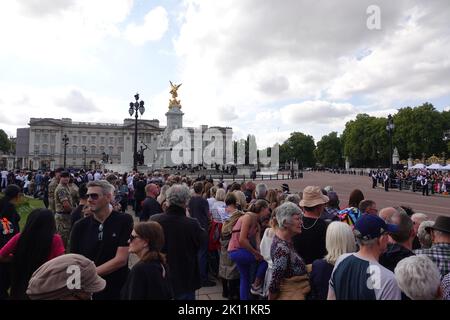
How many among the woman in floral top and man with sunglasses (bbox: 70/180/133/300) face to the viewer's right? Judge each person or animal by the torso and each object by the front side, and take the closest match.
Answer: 1

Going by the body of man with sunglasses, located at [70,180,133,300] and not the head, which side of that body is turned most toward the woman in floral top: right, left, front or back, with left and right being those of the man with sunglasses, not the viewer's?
left

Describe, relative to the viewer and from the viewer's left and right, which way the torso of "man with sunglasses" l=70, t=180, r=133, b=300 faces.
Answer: facing the viewer and to the left of the viewer

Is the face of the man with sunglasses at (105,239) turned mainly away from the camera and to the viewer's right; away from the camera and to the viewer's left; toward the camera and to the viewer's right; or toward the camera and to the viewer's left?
toward the camera and to the viewer's left

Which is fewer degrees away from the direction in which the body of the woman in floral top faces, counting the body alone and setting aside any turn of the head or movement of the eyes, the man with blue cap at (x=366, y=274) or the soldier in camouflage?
the man with blue cap

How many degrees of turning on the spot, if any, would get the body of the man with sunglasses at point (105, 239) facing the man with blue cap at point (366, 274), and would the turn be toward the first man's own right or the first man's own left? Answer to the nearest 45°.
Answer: approximately 90° to the first man's own left

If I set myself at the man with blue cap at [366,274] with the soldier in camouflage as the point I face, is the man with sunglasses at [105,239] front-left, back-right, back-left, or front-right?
front-left

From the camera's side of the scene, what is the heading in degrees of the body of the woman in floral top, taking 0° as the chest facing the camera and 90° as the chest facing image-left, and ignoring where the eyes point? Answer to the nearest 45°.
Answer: approximately 270°

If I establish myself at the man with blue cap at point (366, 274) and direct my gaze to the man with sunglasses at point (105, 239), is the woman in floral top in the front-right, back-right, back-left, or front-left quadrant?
front-right

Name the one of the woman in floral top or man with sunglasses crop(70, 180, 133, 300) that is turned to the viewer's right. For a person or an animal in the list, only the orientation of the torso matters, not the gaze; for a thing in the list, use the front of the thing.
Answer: the woman in floral top
